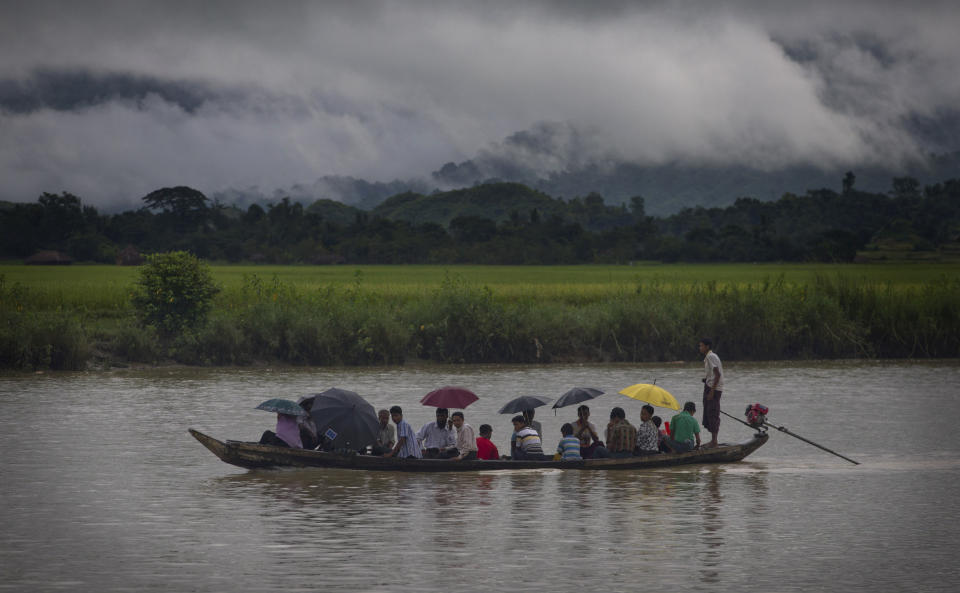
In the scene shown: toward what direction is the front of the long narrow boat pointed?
to the viewer's left

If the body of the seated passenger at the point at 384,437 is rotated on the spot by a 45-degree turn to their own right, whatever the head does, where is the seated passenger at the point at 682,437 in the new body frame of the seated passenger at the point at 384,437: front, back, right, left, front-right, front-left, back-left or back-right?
back

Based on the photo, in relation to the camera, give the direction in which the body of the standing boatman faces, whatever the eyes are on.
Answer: to the viewer's left

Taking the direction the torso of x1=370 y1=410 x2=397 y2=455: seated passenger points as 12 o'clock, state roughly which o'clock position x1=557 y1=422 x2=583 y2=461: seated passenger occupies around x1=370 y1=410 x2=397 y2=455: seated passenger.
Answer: x1=557 y1=422 x2=583 y2=461: seated passenger is roughly at 8 o'clock from x1=370 y1=410 x2=397 y2=455: seated passenger.

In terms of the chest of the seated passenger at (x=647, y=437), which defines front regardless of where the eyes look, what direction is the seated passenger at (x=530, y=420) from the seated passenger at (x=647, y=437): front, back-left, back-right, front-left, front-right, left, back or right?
front-right

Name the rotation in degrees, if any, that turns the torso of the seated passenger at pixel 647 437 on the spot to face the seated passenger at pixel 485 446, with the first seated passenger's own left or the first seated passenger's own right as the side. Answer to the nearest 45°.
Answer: approximately 45° to the first seated passenger's own right

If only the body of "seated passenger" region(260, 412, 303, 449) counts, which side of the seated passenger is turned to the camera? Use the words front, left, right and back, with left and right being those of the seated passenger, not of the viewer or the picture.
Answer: left
